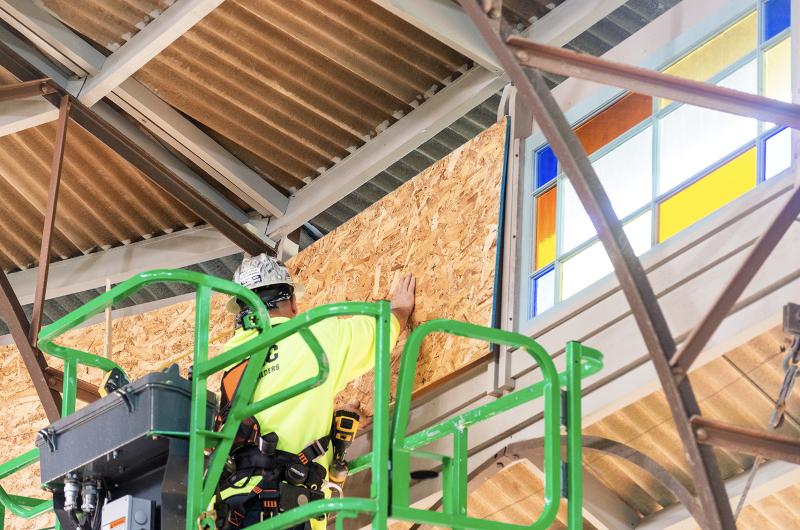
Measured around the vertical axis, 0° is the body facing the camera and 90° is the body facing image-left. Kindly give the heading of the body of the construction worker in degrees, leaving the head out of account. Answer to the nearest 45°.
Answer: approximately 225°

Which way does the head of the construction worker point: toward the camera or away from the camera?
away from the camera

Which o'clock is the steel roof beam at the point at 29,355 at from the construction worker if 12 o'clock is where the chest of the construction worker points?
The steel roof beam is roughly at 9 o'clock from the construction worker.

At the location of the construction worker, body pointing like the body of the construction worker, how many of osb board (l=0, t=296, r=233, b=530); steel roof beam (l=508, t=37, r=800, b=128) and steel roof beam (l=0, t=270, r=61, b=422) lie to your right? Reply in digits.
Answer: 1
